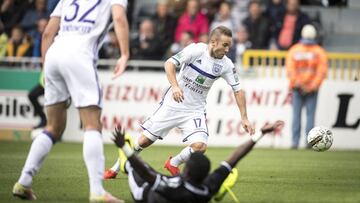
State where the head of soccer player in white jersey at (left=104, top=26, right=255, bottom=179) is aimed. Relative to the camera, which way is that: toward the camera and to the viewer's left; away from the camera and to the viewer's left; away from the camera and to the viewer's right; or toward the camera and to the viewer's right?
toward the camera and to the viewer's right

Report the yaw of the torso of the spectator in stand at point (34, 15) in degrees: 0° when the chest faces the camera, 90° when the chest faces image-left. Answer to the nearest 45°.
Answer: approximately 0°

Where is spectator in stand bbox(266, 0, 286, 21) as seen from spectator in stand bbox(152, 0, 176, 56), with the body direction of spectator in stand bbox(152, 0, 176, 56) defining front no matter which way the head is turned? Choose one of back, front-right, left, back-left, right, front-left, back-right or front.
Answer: left

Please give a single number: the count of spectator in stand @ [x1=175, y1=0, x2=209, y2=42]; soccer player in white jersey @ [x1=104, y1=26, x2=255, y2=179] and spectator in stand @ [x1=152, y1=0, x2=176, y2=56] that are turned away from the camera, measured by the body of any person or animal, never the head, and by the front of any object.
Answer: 0

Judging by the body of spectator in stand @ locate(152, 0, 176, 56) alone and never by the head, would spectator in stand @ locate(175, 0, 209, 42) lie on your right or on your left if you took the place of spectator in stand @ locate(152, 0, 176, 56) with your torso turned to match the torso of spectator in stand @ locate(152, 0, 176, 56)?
on your left

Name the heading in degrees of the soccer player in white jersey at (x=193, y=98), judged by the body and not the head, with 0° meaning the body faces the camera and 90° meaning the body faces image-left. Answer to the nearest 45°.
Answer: approximately 315°

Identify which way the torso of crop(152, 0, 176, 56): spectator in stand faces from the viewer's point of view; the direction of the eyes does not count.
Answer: toward the camera

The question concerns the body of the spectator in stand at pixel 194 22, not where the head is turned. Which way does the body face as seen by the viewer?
toward the camera

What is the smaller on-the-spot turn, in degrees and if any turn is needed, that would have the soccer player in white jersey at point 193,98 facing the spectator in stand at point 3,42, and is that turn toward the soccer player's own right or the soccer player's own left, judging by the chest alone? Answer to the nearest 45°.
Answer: approximately 180°

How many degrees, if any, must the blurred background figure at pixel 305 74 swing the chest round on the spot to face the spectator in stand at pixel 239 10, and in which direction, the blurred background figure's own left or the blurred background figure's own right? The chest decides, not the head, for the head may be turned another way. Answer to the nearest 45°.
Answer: approximately 45° to the blurred background figure's own left

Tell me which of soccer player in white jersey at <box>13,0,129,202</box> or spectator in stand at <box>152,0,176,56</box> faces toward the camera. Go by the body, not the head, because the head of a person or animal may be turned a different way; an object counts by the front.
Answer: the spectator in stand
